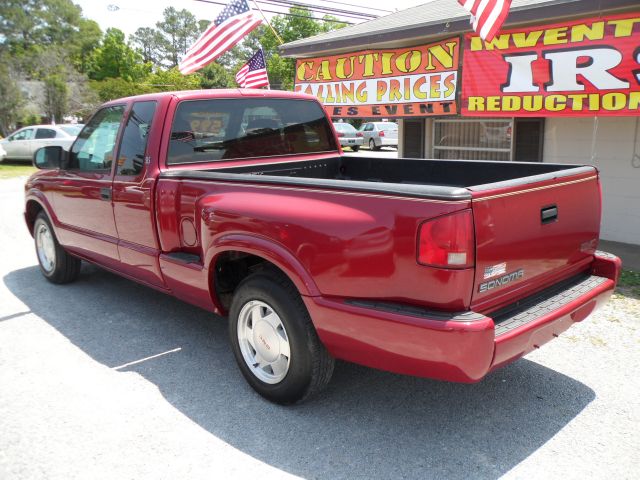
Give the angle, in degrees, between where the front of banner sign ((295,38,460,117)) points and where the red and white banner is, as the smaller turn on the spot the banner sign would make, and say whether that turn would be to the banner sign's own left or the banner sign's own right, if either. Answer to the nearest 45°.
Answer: approximately 90° to the banner sign's own left

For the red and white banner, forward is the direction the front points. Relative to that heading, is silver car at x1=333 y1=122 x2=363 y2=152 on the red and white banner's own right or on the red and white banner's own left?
on the red and white banner's own right

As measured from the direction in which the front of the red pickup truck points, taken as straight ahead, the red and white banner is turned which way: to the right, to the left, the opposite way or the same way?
to the left

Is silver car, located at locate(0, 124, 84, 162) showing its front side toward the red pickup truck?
no

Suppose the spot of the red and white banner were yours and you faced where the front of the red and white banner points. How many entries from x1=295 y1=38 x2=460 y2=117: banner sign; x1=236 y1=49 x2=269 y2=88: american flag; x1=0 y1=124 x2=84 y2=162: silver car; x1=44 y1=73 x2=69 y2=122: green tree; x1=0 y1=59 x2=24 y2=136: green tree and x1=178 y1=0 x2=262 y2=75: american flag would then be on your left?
0

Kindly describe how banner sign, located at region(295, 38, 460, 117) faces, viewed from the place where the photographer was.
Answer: facing the viewer and to the left of the viewer

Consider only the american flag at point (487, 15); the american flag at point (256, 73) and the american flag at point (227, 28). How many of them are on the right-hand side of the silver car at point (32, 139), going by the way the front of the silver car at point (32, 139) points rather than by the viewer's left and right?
0

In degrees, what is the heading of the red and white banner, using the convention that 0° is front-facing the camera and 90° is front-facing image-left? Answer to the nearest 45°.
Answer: approximately 45°

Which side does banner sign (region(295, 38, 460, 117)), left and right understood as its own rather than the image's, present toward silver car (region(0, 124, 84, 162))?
right

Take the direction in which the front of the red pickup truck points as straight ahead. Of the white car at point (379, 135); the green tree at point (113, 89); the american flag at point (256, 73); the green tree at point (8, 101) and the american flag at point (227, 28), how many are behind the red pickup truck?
0

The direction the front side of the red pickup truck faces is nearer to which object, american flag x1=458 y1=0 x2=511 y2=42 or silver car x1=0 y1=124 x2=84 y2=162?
the silver car

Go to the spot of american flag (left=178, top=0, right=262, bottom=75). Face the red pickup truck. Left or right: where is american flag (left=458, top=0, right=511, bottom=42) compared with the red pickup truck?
left

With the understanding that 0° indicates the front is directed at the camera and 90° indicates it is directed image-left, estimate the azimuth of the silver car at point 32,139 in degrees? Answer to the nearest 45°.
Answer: approximately 90°

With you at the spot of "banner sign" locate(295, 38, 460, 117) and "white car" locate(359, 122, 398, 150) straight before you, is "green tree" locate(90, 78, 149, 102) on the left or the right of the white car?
left

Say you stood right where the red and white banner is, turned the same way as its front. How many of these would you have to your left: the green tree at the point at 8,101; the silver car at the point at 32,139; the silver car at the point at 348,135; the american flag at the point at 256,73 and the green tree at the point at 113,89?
0

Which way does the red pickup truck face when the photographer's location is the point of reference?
facing away from the viewer and to the left of the viewer

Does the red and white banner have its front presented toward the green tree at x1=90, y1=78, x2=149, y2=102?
no
